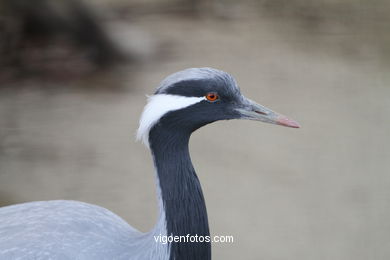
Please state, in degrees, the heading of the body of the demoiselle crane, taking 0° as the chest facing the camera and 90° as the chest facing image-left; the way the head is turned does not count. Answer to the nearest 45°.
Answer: approximately 270°
